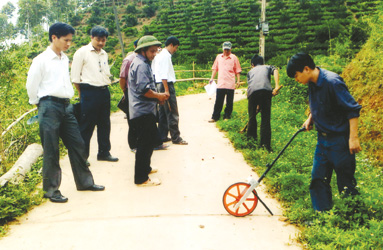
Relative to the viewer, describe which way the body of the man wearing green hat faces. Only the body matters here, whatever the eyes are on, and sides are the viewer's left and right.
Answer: facing to the right of the viewer

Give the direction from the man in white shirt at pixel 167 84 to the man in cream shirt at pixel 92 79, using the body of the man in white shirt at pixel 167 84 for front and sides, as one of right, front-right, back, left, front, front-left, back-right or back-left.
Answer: back-right

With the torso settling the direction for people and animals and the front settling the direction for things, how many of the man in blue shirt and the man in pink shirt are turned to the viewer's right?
0

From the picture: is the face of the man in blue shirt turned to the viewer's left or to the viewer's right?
to the viewer's left

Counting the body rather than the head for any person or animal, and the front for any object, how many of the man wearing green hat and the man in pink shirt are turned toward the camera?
1

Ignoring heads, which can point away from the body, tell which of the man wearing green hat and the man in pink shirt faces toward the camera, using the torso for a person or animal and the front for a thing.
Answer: the man in pink shirt

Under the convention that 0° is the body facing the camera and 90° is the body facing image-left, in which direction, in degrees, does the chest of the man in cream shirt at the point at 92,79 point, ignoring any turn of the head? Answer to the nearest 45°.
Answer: approximately 315°

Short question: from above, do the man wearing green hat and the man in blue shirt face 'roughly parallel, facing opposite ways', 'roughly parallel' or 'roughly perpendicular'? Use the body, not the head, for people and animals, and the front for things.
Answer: roughly parallel, facing opposite ways
